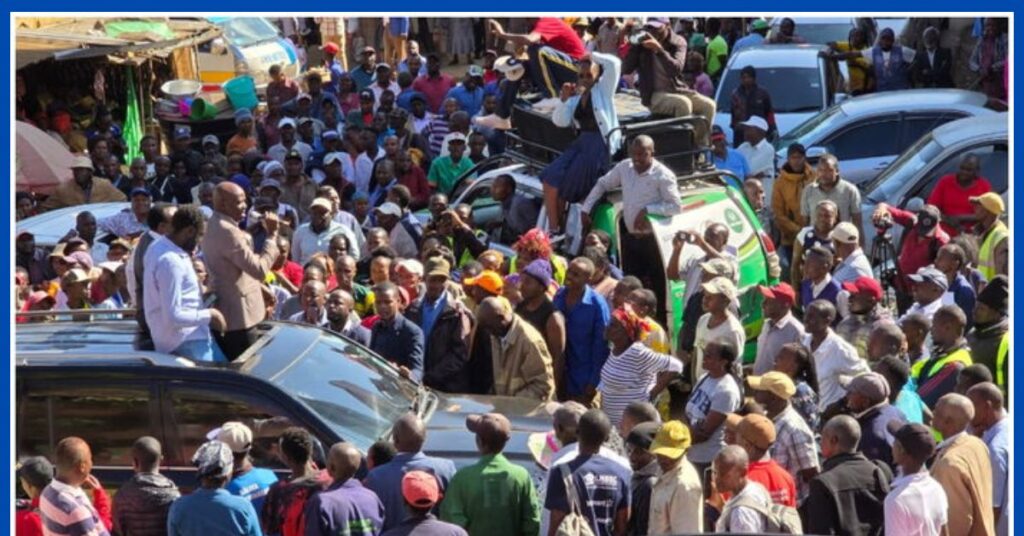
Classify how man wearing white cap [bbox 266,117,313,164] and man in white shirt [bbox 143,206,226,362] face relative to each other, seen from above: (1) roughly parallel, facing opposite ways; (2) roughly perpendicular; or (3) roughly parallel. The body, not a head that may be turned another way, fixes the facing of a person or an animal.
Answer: roughly perpendicular

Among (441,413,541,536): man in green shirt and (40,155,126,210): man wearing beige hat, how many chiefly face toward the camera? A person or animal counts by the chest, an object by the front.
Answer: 1

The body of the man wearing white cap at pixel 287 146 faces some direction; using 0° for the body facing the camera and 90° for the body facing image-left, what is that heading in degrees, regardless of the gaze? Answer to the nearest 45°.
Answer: approximately 0°

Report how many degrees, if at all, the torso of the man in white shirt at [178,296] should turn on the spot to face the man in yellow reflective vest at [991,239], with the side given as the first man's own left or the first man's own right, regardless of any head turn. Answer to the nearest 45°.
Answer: approximately 45° to the first man's own left

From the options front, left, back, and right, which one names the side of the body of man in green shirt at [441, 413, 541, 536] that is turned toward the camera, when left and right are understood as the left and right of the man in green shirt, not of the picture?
back

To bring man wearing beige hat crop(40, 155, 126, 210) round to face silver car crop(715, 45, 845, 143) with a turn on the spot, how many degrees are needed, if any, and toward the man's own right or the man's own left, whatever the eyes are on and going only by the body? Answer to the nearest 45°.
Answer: approximately 90° to the man's own left

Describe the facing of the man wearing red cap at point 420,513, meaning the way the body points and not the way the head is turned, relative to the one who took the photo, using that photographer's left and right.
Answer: facing away from the viewer
